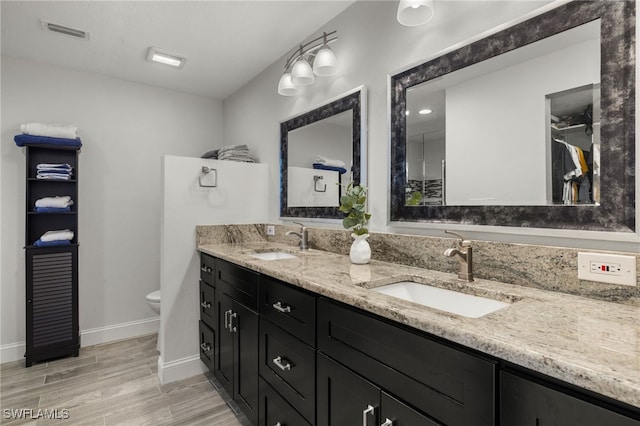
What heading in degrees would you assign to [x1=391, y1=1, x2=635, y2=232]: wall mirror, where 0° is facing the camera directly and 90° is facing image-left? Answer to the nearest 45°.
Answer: approximately 45°

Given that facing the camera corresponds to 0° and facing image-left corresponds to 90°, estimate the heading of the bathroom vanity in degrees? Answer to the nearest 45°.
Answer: approximately 45°

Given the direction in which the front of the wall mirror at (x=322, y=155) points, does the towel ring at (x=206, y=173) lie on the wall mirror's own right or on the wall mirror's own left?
on the wall mirror's own right

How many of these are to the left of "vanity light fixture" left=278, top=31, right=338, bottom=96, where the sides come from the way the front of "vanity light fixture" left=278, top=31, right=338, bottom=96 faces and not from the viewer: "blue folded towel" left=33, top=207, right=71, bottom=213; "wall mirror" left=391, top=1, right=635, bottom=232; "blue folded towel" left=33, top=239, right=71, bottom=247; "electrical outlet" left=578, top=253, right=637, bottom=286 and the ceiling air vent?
2

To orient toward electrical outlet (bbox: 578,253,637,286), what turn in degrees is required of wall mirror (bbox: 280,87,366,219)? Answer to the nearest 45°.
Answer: approximately 90° to its left

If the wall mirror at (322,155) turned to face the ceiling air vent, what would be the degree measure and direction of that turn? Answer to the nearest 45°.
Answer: approximately 45° to its right

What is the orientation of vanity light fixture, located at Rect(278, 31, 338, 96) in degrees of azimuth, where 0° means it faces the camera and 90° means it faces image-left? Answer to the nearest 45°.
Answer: approximately 45°
